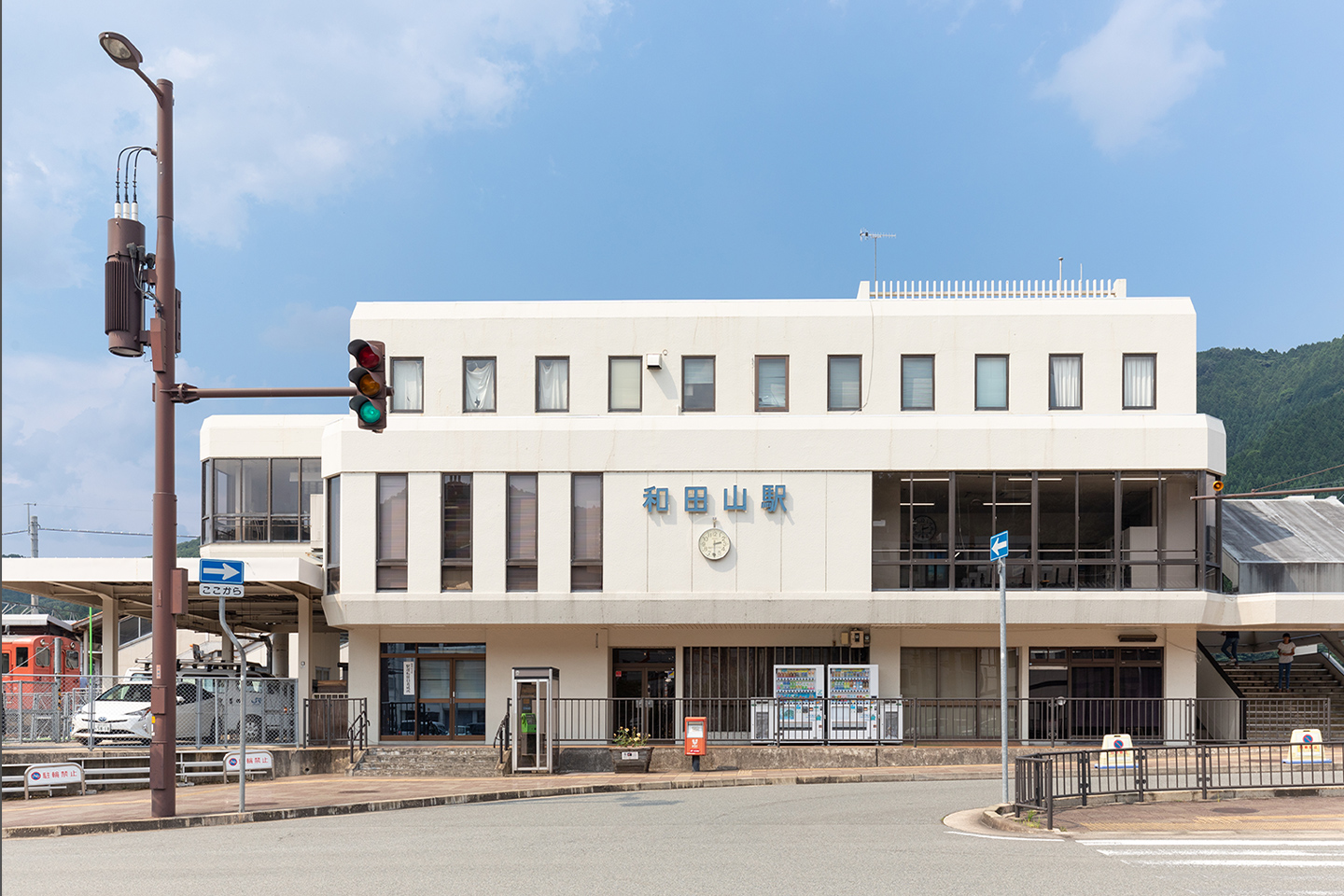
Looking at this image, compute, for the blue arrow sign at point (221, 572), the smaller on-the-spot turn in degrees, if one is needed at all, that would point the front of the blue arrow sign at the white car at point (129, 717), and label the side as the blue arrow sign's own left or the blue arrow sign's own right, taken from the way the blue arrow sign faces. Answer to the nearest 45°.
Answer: approximately 180°

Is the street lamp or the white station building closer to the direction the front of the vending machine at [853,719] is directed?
the street lamp

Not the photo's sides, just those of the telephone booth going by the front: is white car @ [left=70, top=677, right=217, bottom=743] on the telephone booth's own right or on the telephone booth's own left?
on the telephone booth's own right

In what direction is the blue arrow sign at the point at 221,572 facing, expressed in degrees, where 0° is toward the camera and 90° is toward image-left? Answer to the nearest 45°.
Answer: approximately 0°

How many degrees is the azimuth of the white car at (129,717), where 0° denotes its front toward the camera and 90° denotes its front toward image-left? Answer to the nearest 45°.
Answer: approximately 45°

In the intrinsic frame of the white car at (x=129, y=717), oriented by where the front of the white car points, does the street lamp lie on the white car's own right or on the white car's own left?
on the white car's own left
